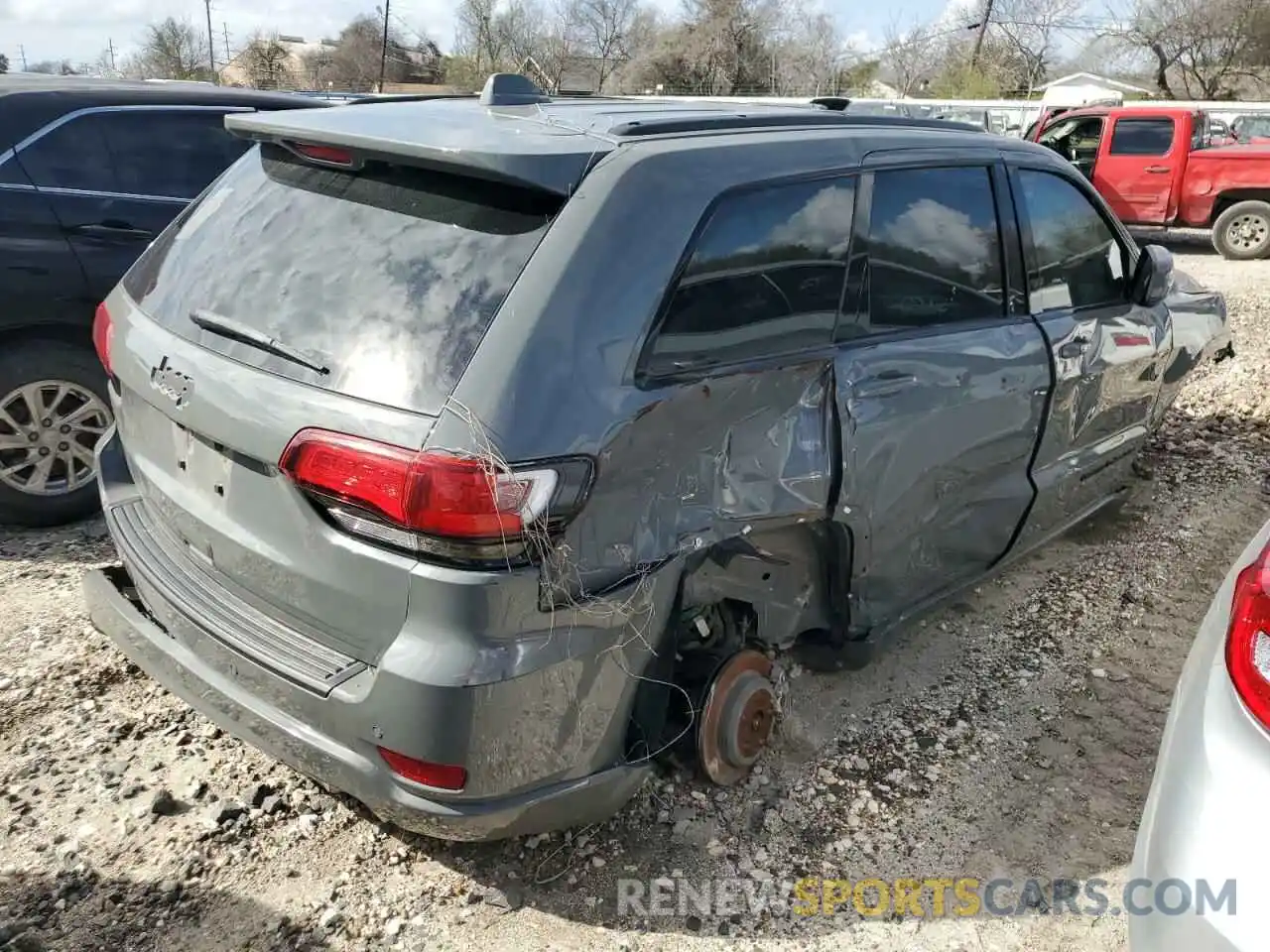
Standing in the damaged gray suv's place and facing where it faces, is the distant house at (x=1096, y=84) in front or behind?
in front

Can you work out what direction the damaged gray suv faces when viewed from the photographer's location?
facing away from the viewer and to the right of the viewer

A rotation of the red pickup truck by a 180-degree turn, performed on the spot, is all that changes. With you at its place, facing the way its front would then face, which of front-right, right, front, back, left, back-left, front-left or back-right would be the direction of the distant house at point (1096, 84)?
left

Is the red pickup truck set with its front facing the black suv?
no

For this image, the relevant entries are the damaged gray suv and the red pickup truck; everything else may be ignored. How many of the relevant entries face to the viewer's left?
1

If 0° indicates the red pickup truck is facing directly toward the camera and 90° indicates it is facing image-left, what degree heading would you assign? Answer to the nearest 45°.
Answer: approximately 90°

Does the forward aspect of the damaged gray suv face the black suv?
no

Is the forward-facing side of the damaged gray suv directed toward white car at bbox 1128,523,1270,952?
no

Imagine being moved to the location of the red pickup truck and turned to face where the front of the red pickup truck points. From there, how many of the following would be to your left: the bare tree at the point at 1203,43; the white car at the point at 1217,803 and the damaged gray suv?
2

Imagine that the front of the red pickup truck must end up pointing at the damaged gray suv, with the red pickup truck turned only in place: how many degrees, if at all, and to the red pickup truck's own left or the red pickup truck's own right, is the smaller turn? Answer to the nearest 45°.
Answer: approximately 90° to the red pickup truck's own left

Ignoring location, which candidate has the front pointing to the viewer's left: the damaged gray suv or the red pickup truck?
the red pickup truck

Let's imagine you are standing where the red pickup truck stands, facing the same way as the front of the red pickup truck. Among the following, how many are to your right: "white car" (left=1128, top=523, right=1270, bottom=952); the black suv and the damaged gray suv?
0

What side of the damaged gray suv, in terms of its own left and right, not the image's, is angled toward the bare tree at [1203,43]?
front
